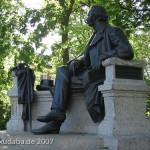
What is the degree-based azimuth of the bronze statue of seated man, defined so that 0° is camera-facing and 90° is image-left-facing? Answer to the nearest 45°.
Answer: approximately 45°
